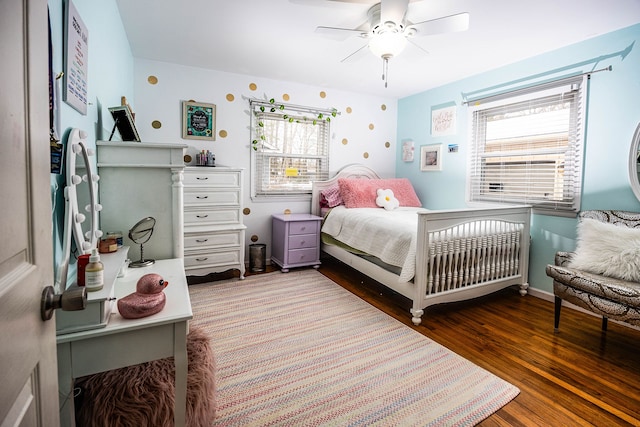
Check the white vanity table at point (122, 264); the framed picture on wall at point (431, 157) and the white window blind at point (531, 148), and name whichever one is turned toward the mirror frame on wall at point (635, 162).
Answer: the white vanity table

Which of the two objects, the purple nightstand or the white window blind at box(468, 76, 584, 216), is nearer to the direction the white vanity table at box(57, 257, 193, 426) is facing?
the white window blind

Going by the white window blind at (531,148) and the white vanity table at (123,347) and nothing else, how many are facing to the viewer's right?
1

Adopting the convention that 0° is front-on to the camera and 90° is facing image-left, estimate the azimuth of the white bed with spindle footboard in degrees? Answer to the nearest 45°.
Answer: approximately 315°

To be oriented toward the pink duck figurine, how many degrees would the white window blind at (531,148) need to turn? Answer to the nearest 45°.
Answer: approximately 45° to its left

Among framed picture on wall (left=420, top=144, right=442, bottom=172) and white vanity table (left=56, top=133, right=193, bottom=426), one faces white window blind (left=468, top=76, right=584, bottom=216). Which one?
the white vanity table

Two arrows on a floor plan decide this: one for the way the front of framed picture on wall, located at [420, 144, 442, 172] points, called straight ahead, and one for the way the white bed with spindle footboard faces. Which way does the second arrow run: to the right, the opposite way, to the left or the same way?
to the left

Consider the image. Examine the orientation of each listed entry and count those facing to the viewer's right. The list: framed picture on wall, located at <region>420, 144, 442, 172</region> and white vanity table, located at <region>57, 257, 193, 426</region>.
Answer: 1

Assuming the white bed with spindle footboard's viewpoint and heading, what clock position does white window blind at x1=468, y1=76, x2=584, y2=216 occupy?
The white window blind is roughly at 9 o'clock from the white bed with spindle footboard.

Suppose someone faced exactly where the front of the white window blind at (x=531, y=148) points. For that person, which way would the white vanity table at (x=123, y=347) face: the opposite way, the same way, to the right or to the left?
the opposite way

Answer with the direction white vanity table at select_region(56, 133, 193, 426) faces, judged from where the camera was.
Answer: facing to the right of the viewer

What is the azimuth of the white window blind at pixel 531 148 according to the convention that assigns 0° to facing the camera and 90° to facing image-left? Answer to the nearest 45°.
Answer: approximately 45°
